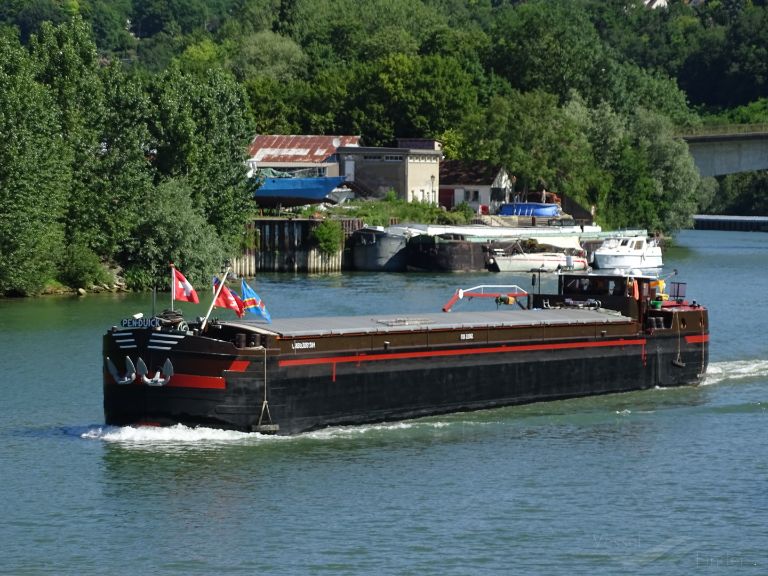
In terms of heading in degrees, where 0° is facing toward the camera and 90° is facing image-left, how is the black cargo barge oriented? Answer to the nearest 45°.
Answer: approximately 45°
